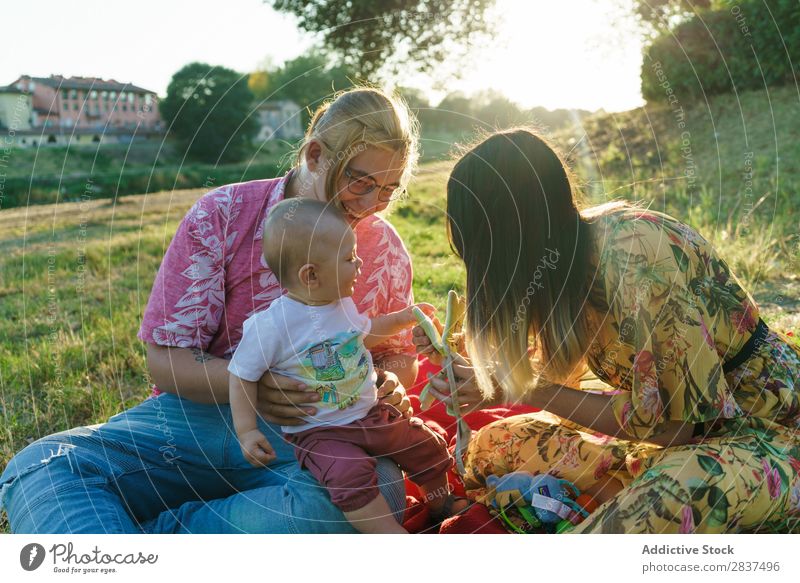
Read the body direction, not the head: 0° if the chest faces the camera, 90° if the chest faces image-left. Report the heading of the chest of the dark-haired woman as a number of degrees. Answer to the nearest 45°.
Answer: approximately 90°

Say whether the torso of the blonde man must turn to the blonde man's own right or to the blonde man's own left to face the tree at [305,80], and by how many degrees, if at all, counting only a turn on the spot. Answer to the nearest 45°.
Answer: approximately 135° to the blonde man's own left

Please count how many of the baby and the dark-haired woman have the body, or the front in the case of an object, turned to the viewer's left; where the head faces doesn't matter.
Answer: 1

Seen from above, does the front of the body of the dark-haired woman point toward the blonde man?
yes

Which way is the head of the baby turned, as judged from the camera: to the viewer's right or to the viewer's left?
to the viewer's right

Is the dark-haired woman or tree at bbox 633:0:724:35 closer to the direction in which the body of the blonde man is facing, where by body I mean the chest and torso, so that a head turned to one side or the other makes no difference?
the dark-haired woman

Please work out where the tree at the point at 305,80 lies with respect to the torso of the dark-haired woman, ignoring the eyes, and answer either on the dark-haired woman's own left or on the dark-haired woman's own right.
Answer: on the dark-haired woman's own right

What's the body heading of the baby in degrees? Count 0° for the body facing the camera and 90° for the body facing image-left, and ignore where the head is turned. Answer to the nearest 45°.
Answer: approximately 315°

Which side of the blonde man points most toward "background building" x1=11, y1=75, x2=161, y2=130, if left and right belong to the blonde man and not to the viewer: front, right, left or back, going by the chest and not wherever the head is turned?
back

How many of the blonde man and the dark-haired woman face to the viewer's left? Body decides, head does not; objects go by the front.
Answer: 1
